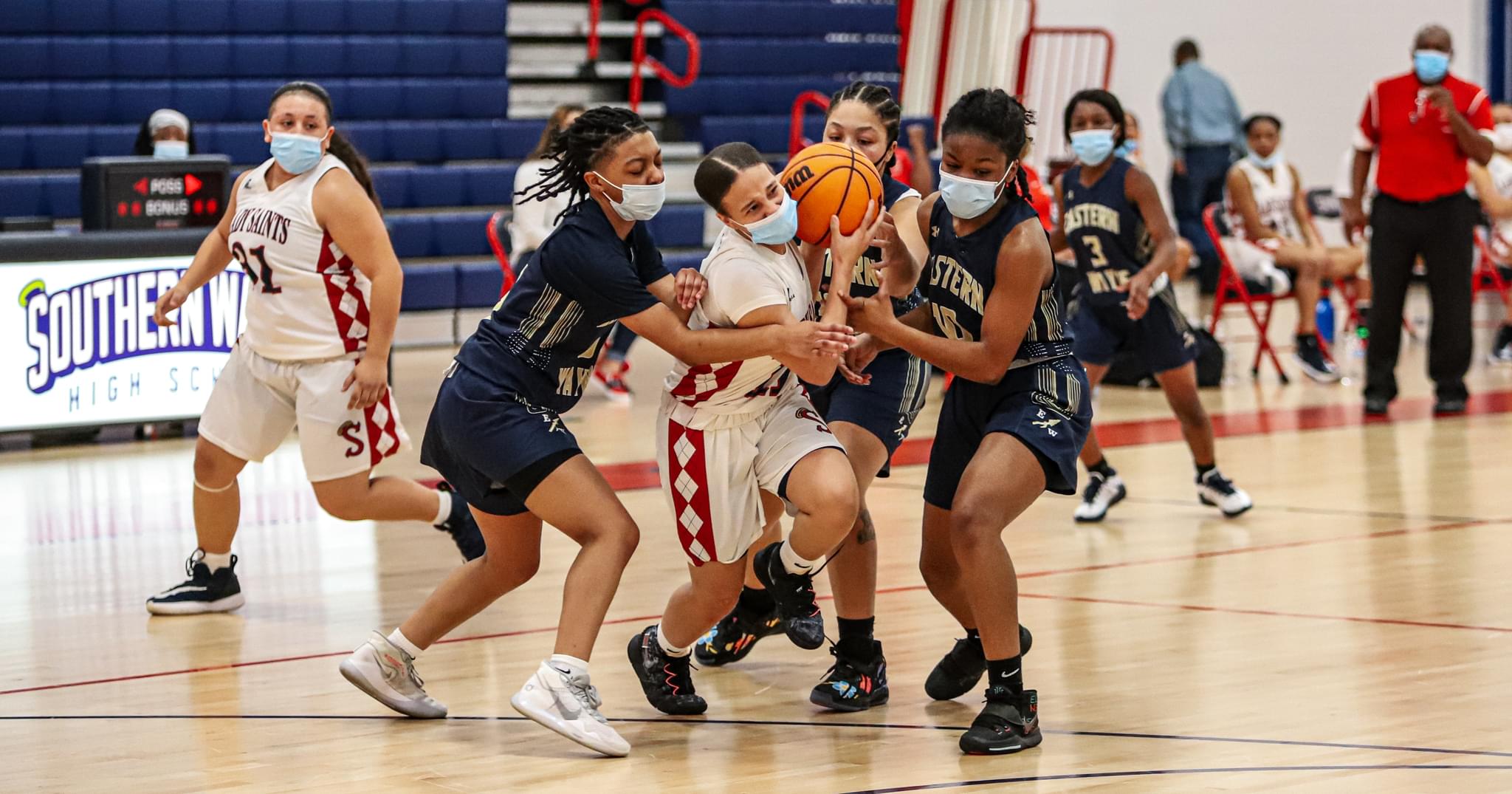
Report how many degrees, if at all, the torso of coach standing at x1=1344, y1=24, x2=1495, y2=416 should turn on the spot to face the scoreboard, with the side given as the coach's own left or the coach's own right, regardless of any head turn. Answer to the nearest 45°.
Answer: approximately 90° to the coach's own right

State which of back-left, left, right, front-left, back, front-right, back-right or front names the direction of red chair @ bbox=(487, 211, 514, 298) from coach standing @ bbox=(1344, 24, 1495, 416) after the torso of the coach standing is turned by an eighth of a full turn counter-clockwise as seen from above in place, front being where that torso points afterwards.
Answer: back-right

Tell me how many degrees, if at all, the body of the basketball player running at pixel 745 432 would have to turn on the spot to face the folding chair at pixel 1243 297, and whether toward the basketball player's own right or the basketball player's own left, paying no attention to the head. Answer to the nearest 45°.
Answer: approximately 135° to the basketball player's own left

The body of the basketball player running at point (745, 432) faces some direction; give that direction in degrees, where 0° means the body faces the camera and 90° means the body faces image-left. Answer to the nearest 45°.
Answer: approximately 315°

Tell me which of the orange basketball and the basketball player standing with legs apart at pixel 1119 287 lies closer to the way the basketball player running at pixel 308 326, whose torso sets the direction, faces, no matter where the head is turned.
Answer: the orange basketball
